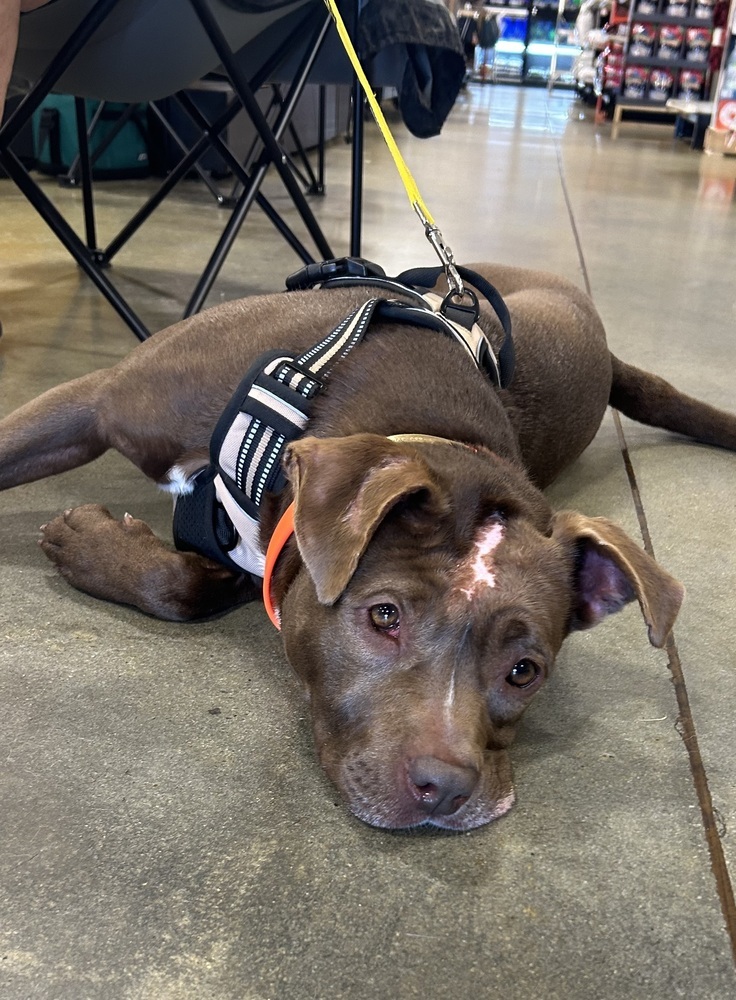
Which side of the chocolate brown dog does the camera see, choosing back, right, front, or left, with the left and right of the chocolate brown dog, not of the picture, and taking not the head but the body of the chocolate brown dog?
front

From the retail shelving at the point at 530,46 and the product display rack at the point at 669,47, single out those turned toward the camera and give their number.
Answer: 2

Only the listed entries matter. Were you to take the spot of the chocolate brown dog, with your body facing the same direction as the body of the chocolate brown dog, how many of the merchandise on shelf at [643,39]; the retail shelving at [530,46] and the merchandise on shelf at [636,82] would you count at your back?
3

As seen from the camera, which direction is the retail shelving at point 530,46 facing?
toward the camera

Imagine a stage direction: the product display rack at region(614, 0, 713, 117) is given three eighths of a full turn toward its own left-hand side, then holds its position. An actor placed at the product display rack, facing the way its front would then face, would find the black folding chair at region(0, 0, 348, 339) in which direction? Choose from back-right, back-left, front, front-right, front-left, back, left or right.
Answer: back-right

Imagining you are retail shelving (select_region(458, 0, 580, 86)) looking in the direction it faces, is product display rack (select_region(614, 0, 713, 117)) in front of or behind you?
in front

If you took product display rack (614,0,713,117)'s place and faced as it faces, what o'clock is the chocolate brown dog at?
The chocolate brown dog is roughly at 12 o'clock from the product display rack.

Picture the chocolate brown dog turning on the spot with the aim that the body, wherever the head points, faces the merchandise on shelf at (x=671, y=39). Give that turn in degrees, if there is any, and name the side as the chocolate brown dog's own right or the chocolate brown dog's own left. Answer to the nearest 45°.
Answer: approximately 180°

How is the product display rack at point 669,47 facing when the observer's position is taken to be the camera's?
facing the viewer

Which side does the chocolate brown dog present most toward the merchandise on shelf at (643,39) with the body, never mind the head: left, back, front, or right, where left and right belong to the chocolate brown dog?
back

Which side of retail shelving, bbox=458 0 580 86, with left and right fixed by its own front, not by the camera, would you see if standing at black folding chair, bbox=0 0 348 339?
front
